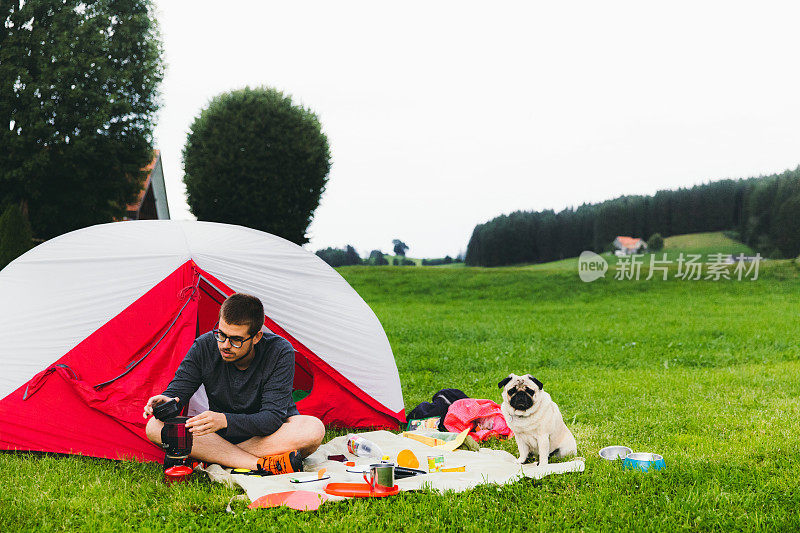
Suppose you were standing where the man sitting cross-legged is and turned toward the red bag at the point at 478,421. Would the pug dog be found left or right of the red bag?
right

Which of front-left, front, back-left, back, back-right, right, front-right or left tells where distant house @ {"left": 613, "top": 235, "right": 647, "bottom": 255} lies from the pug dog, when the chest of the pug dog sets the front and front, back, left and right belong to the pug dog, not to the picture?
back-right

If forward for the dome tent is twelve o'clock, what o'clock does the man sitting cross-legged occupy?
The man sitting cross-legged is roughly at 11 o'clock from the dome tent.

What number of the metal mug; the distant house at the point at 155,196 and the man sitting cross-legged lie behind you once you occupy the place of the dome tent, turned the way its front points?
1

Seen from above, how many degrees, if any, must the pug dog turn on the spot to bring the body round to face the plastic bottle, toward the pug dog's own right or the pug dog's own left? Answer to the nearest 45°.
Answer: approximately 45° to the pug dog's own right

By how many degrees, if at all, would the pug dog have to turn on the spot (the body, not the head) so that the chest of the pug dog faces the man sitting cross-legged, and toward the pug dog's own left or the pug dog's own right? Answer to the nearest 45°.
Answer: approximately 45° to the pug dog's own right

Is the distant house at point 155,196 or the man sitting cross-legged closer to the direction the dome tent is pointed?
the man sitting cross-legged

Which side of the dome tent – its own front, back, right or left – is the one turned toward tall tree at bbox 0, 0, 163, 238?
back

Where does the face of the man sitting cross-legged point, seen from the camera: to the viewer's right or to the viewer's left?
to the viewer's left

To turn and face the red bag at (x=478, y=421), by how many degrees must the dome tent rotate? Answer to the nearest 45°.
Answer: approximately 90° to its left
